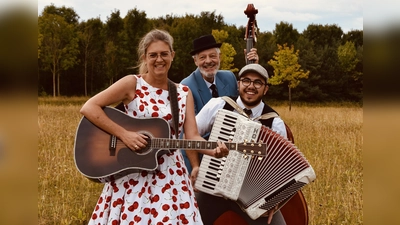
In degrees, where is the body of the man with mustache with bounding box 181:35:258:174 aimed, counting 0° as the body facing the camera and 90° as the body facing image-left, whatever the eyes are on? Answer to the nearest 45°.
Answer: approximately 0°

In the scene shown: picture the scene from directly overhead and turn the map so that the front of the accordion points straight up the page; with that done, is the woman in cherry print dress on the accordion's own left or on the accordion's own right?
on the accordion's own right

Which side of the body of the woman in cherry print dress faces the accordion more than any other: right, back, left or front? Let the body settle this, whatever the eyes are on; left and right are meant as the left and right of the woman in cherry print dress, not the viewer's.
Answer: left

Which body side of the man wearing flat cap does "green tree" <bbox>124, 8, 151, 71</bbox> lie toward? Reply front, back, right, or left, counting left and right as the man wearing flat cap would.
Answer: back

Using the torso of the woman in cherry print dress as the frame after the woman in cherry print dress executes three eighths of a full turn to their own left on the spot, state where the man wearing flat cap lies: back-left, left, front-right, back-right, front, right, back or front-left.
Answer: front

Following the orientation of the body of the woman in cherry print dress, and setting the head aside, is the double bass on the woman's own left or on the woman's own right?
on the woman's own left

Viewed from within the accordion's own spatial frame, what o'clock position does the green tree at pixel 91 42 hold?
The green tree is roughly at 5 o'clock from the accordion.

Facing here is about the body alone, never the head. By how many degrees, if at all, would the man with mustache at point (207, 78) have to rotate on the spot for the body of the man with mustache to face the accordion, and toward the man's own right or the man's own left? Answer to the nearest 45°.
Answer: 0° — they already face it

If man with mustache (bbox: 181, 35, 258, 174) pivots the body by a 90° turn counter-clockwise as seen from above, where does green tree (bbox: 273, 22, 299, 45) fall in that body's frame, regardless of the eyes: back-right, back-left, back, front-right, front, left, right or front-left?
left

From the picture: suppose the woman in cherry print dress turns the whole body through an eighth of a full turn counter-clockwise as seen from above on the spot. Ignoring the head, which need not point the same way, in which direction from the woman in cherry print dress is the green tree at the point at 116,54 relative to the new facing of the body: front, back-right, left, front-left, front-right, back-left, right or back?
back-left
